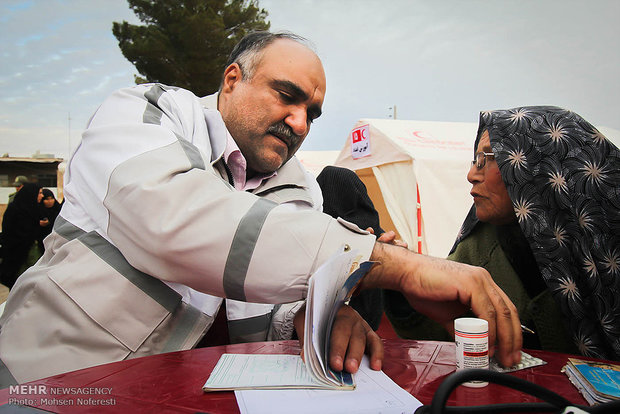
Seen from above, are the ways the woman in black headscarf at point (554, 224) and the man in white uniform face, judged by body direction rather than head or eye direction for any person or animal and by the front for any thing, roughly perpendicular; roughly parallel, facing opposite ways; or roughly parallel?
roughly parallel, facing opposite ways

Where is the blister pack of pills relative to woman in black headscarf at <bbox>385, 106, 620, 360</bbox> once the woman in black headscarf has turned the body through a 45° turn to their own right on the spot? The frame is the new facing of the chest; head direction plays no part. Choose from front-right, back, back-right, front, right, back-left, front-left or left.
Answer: back-left

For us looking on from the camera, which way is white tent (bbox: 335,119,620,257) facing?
facing the viewer and to the left of the viewer

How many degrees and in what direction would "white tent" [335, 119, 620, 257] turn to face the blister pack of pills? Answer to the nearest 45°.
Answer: approximately 45° to its left

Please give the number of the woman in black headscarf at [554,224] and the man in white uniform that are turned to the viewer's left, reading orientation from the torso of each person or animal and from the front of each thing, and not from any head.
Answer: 1

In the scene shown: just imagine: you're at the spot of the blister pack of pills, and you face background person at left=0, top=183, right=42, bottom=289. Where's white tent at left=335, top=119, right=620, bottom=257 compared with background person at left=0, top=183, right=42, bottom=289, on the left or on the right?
right

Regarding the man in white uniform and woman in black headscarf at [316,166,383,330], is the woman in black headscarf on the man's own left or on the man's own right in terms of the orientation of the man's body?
on the man's own left

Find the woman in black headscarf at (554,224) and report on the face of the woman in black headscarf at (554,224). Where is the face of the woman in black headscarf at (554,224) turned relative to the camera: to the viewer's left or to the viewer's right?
to the viewer's left

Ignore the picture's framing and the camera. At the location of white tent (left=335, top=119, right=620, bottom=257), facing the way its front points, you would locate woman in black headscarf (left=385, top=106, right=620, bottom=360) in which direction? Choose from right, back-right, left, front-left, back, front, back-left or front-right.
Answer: front-left

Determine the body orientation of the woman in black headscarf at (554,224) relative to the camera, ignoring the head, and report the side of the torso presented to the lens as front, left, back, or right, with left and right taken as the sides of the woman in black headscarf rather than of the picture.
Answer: left

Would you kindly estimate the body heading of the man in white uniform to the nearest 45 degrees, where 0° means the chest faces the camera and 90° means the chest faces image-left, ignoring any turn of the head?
approximately 315°

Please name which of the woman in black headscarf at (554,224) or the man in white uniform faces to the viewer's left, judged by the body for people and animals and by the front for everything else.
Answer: the woman in black headscarf
